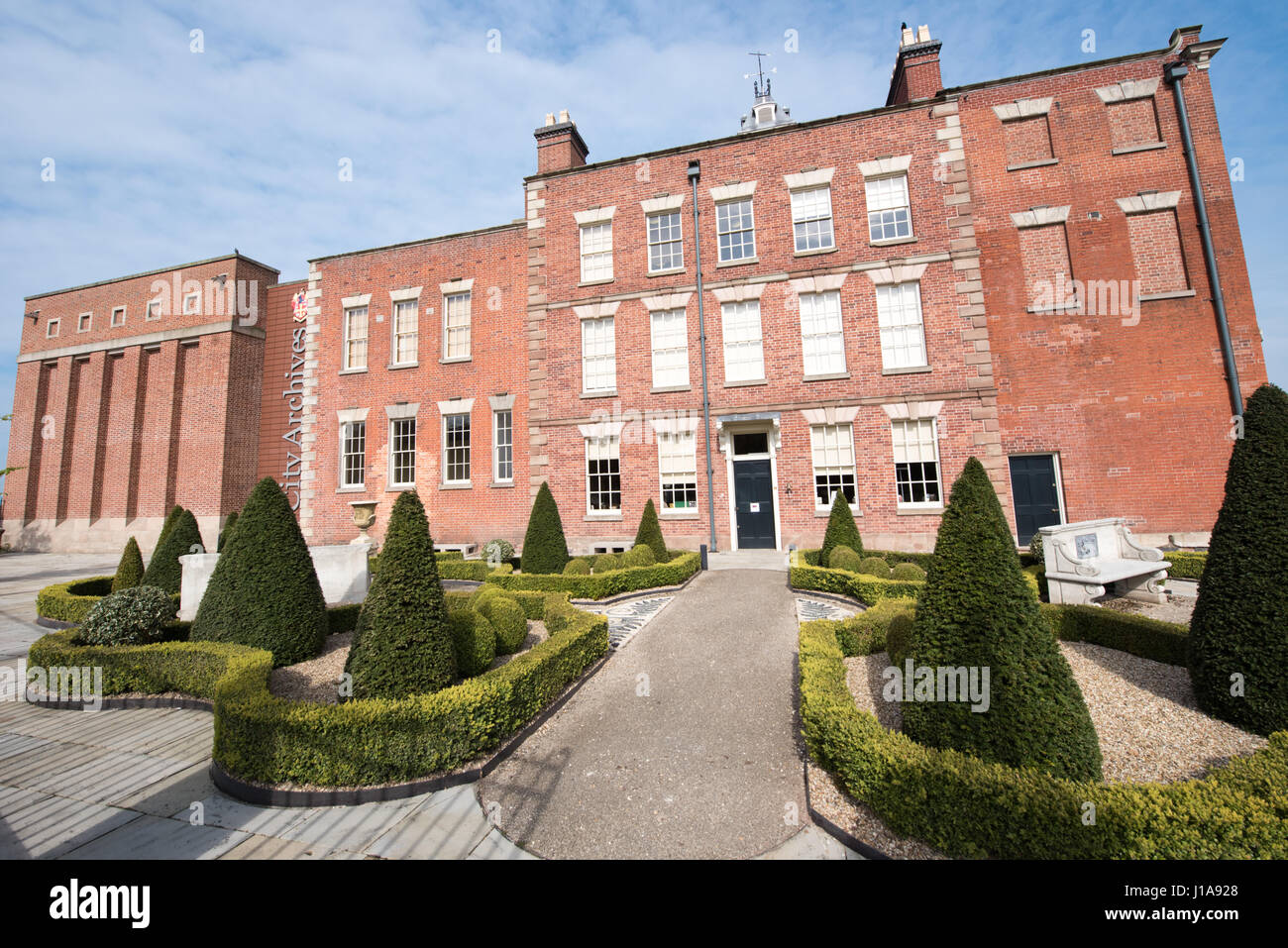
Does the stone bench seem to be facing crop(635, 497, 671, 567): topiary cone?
no

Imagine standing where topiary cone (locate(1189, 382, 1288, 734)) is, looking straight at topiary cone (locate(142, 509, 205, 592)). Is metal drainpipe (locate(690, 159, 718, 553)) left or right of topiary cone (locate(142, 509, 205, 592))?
right

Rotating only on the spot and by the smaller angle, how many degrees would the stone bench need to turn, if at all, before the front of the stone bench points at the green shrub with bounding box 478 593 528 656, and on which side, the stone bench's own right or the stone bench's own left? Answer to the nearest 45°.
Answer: approximately 90° to the stone bench's own right

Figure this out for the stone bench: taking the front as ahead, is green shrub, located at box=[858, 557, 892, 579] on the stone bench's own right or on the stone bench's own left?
on the stone bench's own right

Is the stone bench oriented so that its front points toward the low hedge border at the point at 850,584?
no

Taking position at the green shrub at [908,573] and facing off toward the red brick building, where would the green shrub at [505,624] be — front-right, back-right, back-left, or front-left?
back-left

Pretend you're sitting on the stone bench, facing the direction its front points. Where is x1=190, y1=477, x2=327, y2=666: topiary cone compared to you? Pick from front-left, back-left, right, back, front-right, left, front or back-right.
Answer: right

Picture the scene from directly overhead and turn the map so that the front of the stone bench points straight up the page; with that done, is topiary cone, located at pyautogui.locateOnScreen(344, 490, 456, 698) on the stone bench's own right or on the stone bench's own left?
on the stone bench's own right

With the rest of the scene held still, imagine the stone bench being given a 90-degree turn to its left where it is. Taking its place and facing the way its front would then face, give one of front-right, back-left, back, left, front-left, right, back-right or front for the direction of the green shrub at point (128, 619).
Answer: back

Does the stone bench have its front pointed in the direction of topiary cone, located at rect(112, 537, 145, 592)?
no

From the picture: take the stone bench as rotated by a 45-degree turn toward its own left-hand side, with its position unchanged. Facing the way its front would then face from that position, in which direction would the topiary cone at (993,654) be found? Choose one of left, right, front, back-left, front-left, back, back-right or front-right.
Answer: right

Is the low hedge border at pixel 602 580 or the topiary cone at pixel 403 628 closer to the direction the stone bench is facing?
the topiary cone

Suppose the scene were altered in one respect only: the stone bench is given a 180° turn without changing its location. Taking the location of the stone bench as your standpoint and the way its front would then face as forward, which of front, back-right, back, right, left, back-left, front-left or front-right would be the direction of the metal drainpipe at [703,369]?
front-left

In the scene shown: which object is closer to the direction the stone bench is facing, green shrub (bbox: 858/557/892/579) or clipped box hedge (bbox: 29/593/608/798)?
the clipped box hedge

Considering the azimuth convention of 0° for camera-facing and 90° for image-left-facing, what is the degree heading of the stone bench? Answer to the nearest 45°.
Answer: approximately 315°
